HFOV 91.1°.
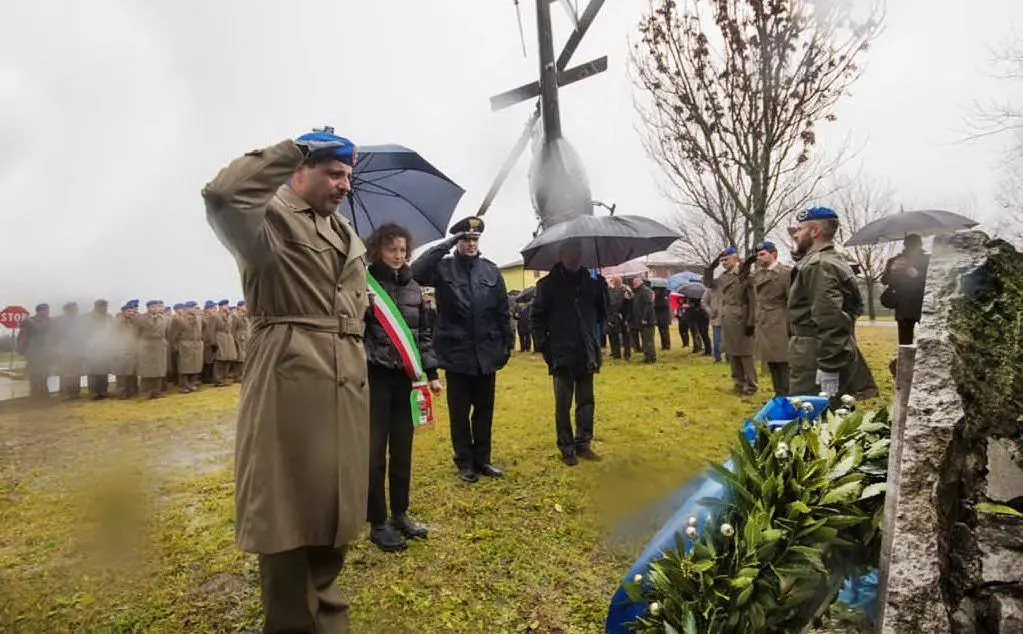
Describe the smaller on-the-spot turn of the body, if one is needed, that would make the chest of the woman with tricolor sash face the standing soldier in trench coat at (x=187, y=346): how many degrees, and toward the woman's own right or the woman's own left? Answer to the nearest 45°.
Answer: approximately 180°

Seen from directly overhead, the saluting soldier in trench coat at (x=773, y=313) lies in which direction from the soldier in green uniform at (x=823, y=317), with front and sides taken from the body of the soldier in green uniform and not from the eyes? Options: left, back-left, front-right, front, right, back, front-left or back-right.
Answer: right

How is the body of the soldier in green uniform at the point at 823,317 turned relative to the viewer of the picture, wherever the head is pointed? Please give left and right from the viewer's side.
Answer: facing to the left of the viewer

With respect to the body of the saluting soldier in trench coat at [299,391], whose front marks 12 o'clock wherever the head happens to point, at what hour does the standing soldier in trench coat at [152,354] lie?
the standing soldier in trench coat at [152,354] is roughly at 7 o'clock from the saluting soldier in trench coat at [299,391].

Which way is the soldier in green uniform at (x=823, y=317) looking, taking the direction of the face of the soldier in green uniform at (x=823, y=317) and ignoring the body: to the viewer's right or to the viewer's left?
to the viewer's left

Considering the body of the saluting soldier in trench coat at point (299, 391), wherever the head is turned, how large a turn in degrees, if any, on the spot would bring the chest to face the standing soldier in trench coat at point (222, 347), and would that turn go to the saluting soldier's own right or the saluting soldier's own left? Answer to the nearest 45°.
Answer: approximately 135° to the saluting soldier's own left

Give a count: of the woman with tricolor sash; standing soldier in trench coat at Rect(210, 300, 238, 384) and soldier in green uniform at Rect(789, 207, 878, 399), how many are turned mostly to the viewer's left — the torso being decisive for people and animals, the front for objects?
1

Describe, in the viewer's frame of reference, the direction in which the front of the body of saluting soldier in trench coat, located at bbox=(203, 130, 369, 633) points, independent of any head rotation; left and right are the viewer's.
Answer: facing the viewer and to the right of the viewer

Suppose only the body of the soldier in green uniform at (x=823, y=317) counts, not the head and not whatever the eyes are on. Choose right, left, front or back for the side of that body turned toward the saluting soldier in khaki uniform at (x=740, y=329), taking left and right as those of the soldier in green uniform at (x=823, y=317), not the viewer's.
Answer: right

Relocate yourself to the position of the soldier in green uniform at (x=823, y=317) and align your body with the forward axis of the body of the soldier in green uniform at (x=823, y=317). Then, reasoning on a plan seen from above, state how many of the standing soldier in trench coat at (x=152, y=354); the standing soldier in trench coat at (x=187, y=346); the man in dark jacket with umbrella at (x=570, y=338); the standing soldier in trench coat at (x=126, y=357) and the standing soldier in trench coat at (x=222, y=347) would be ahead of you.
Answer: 5

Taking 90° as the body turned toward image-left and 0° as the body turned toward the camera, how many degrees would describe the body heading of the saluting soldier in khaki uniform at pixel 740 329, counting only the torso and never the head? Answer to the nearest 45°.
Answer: approximately 45°

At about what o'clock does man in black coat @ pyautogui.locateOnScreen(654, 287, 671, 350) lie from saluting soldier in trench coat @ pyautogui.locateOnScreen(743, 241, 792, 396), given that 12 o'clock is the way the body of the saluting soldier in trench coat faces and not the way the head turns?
The man in black coat is roughly at 4 o'clock from the saluting soldier in trench coat.

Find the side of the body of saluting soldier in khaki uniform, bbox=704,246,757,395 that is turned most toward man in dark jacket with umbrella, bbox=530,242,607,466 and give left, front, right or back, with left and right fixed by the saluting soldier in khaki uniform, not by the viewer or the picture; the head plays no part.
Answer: front
